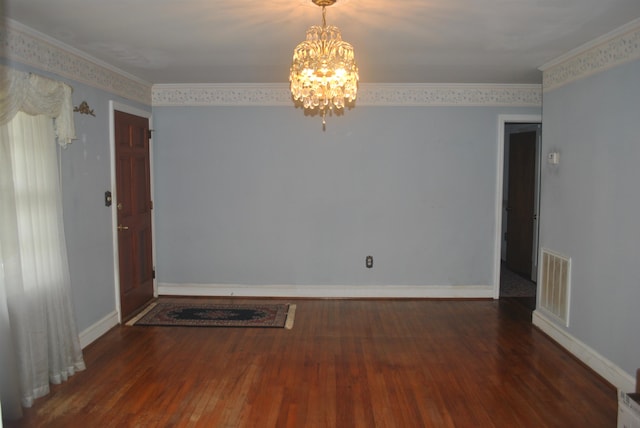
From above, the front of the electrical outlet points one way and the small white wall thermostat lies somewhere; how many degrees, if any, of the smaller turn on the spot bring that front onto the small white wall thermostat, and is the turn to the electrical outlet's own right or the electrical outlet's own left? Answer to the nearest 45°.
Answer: approximately 45° to the electrical outlet's own left

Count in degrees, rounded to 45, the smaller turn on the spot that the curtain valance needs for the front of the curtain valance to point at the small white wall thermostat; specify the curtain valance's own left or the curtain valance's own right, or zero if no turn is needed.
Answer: approximately 45° to the curtain valance's own left

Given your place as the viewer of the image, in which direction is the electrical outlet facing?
facing the viewer

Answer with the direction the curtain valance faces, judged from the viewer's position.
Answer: facing the viewer and to the right of the viewer

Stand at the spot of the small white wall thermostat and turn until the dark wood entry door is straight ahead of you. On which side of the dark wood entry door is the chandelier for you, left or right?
left

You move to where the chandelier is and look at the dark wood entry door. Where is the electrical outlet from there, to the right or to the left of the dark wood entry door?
right

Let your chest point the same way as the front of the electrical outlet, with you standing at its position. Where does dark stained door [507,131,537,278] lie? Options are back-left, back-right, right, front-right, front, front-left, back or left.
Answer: back-left

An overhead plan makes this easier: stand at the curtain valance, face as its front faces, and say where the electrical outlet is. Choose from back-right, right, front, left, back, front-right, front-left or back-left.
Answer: front-left

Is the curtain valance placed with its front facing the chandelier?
yes

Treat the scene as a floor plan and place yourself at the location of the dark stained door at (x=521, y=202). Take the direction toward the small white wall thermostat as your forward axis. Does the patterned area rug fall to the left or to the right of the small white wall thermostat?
right

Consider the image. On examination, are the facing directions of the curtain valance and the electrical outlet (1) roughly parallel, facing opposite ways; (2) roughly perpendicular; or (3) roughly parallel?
roughly perpendicular

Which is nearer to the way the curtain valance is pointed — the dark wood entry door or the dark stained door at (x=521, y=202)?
the dark stained door

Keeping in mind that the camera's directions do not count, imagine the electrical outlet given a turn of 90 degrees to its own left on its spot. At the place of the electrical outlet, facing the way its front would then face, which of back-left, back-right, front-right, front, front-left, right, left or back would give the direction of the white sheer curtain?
back-right

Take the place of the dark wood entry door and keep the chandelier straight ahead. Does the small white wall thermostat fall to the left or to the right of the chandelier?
left

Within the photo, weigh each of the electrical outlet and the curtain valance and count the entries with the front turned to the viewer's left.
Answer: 0
